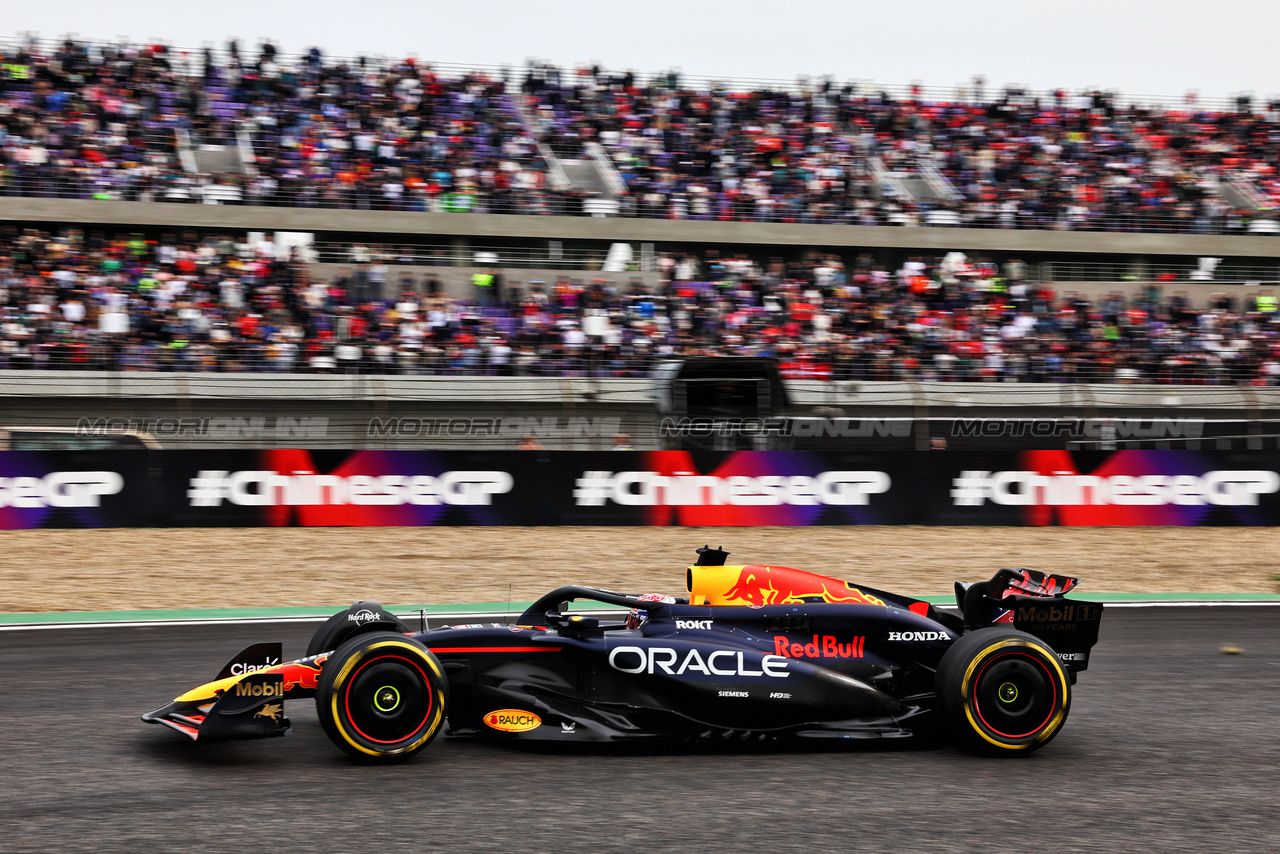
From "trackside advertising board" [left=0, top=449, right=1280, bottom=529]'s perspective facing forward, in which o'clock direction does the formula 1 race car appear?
The formula 1 race car is roughly at 12 o'clock from the trackside advertising board.

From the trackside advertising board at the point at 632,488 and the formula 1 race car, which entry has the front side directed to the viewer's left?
the formula 1 race car

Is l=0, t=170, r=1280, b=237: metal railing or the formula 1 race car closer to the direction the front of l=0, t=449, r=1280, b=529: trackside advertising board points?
the formula 1 race car

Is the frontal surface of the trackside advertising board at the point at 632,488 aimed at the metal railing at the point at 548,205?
no

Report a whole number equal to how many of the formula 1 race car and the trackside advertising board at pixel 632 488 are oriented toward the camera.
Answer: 1

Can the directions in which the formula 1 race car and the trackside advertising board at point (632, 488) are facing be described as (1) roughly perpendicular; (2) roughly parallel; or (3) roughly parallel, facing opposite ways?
roughly perpendicular

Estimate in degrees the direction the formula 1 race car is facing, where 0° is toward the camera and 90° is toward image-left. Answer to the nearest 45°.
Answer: approximately 90°

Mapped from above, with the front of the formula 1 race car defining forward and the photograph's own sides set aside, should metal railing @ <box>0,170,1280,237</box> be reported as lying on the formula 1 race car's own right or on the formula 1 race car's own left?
on the formula 1 race car's own right

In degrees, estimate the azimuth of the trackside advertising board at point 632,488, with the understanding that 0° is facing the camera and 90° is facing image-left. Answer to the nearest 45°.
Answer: approximately 0°

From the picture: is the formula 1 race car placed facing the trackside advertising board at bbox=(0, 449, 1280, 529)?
no
